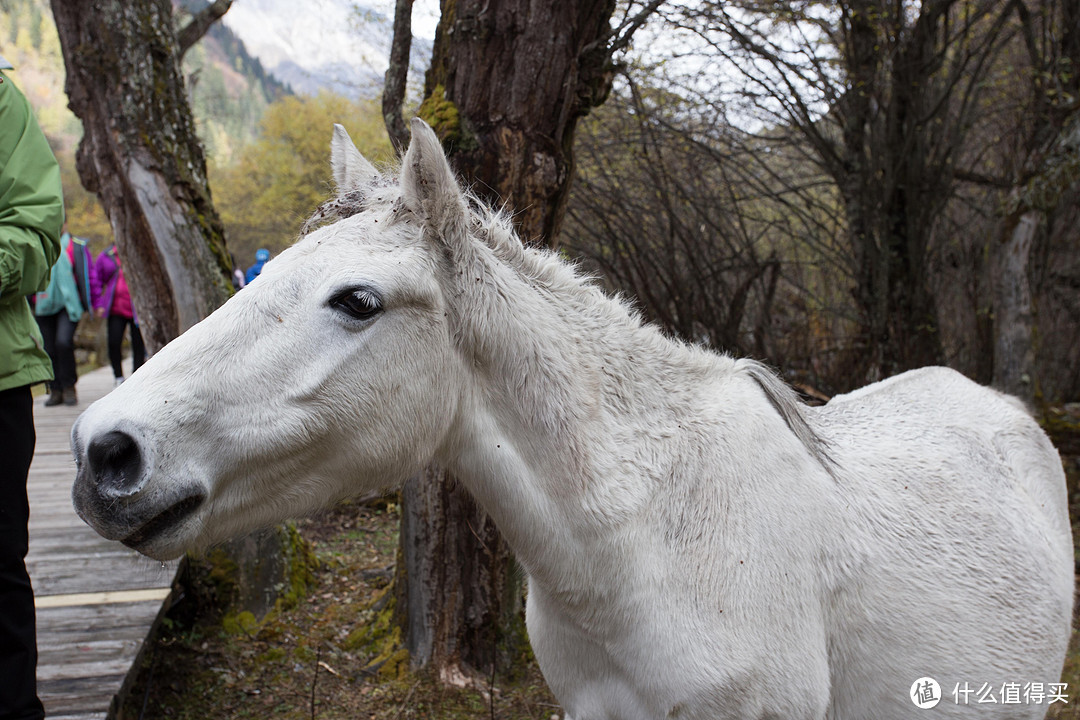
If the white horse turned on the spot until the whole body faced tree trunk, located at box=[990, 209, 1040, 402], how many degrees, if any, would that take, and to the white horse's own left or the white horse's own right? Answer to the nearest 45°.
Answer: approximately 180°

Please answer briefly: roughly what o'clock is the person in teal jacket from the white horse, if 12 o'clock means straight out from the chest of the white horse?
The person in teal jacket is roughly at 3 o'clock from the white horse.

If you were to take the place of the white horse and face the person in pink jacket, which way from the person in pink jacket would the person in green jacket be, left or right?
left

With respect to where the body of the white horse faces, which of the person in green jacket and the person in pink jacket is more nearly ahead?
the person in green jacket
